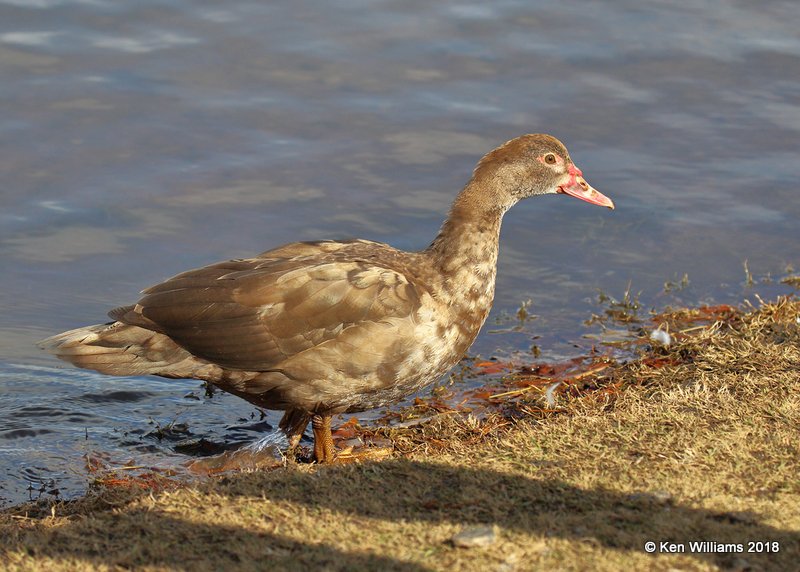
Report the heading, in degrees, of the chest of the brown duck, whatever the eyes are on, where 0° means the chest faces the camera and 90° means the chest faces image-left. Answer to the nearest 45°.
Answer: approximately 270°
